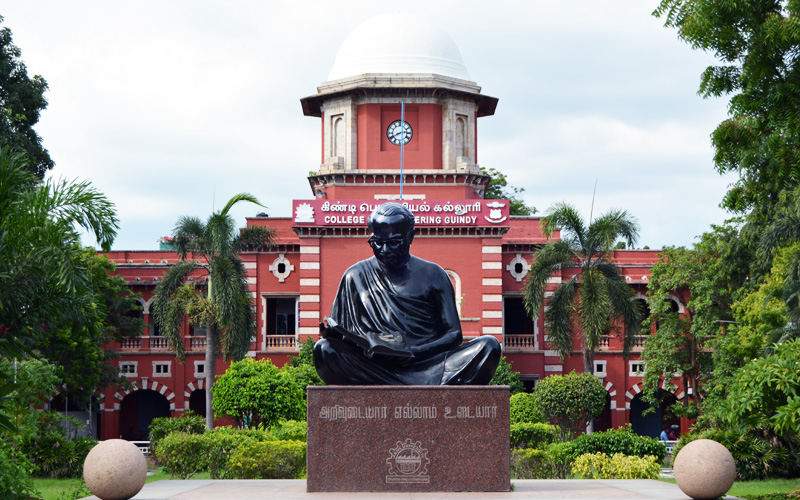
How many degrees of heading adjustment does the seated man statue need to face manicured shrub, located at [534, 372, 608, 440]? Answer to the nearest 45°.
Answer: approximately 180°

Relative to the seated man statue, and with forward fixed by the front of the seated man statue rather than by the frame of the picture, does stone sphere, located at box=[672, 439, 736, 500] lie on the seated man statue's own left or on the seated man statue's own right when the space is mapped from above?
on the seated man statue's own left

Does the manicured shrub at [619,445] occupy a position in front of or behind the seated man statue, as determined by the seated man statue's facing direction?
behind

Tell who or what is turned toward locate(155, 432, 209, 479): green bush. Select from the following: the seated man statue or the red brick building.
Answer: the red brick building

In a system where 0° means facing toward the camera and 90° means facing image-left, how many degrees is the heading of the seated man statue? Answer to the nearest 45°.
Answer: approximately 0°

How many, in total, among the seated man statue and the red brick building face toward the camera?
2

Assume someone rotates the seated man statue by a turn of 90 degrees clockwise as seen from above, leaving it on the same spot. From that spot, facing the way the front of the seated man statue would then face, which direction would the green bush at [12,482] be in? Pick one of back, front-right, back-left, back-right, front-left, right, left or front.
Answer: front

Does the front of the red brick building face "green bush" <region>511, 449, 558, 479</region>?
yes

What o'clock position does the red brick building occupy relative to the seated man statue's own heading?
The red brick building is roughly at 6 o'clock from the seated man statue.

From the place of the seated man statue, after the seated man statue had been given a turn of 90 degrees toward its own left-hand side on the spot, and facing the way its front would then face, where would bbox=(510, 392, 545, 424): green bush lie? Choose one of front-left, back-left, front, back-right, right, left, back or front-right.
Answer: left

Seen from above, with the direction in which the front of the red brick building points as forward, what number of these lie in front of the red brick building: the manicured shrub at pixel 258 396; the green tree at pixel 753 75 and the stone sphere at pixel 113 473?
3

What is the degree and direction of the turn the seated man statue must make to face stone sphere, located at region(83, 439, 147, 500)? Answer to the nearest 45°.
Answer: approximately 45° to its right

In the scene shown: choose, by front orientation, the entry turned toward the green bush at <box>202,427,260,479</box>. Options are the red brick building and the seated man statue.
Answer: the red brick building
